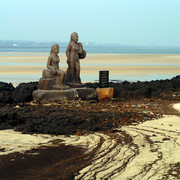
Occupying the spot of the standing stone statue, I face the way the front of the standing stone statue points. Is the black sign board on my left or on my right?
on my left

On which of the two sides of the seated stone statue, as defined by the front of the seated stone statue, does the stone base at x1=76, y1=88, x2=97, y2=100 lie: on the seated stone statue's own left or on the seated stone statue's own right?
on the seated stone statue's own left

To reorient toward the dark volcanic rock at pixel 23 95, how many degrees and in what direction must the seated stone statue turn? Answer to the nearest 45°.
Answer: approximately 135° to its right

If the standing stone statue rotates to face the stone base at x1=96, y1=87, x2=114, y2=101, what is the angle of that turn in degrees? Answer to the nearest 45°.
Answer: approximately 45° to its left

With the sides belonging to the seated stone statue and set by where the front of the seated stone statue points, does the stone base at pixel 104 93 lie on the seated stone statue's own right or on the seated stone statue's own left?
on the seated stone statue's own left

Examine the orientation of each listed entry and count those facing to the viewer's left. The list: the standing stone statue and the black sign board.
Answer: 0

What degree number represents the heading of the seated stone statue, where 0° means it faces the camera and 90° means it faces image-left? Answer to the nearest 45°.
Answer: approximately 315°

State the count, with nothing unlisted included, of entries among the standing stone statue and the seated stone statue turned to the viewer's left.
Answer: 0
